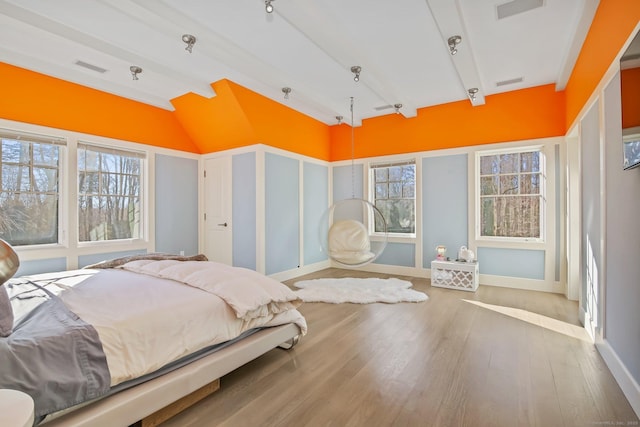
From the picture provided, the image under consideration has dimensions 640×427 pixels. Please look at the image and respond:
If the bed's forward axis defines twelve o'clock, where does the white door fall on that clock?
The white door is roughly at 11 o'clock from the bed.

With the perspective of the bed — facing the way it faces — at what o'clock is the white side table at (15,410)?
The white side table is roughly at 5 o'clock from the bed.

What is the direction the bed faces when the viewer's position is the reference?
facing away from the viewer and to the right of the viewer

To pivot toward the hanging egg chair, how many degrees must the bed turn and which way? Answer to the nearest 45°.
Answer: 0° — it already faces it

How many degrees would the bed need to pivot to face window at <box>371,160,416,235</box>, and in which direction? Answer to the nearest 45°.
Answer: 0° — it already faces it
